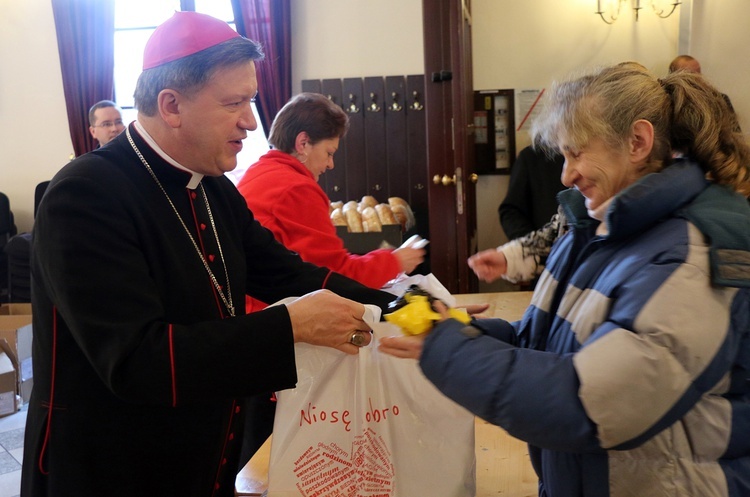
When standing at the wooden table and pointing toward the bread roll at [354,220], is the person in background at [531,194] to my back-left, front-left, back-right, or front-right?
front-right

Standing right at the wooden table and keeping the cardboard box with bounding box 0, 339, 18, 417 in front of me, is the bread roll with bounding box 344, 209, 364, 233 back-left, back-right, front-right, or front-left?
front-right

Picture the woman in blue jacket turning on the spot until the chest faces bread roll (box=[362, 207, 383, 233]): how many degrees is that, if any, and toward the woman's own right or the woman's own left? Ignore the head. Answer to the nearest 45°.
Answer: approximately 90° to the woman's own right

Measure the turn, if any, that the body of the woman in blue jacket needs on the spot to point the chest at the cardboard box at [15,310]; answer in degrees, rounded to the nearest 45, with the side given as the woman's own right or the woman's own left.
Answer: approximately 45° to the woman's own right

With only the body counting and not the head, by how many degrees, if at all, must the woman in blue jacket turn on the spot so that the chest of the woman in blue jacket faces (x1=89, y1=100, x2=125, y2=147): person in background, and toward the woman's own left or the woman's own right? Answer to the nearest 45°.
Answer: approximately 45° to the woman's own right

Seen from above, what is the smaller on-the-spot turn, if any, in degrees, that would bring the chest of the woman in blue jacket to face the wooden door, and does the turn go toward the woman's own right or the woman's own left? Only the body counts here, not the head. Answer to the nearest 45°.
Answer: approximately 90° to the woman's own right

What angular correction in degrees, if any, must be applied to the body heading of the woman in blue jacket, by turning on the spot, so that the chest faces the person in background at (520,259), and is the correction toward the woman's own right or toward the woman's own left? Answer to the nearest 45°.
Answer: approximately 90° to the woman's own right

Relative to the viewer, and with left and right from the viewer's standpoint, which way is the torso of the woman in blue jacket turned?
facing to the left of the viewer

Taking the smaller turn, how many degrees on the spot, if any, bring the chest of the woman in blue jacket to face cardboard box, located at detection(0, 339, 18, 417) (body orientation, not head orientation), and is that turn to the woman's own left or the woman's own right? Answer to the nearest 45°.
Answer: approximately 45° to the woman's own right

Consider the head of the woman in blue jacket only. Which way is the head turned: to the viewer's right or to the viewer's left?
to the viewer's left
